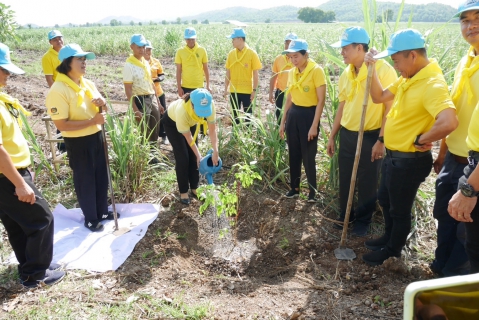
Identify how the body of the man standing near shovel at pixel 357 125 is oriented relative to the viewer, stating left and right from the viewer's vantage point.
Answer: facing the viewer and to the left of the viewer

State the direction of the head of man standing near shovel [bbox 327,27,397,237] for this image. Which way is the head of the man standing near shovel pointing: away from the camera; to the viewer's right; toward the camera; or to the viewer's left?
to the viewer's left

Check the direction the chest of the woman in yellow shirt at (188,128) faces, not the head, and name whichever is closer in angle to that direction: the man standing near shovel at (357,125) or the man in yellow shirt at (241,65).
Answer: the man standing near shovel

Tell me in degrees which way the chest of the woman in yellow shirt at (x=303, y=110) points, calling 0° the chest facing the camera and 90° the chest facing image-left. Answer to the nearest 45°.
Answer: approximately 45°

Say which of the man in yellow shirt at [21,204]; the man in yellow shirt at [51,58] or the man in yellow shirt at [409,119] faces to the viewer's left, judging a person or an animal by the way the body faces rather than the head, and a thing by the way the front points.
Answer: the man in yellow shirt at [409,119]

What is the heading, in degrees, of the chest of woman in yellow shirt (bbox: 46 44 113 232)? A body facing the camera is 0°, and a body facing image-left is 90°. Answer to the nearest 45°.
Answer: approximately 315°

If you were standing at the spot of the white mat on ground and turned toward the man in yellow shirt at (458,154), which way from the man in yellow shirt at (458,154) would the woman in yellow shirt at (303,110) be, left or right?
left

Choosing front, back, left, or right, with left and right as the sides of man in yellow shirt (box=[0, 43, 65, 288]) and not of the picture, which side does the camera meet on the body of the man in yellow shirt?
right

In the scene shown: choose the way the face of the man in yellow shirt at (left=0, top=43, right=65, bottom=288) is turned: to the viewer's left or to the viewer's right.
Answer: to the viewer's right

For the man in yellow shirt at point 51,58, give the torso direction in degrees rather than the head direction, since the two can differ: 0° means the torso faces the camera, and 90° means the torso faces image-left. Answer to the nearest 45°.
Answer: approximately 315°

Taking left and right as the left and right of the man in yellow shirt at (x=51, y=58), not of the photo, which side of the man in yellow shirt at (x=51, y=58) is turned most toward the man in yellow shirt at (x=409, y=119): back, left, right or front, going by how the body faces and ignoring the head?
front

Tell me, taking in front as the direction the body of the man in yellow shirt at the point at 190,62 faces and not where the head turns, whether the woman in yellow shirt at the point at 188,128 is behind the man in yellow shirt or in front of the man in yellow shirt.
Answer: in front

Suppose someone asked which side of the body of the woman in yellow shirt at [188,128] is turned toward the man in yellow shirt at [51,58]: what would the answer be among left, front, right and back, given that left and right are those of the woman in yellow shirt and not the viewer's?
back

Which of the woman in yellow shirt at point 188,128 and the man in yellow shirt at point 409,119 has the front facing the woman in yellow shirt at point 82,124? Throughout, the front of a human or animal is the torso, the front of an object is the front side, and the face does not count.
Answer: the man in yellow shirt

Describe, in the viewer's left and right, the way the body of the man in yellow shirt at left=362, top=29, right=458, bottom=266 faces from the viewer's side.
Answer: facing to the left of the viewer

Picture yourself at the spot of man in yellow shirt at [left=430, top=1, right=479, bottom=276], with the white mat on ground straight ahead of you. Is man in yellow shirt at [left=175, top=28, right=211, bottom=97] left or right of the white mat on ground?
right

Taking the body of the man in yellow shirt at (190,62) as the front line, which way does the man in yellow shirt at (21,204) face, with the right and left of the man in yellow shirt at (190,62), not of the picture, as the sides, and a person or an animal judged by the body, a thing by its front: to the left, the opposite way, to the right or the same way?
to the left

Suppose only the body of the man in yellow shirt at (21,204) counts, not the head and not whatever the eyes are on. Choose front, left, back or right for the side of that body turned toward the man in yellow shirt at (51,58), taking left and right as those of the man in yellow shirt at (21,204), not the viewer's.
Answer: left

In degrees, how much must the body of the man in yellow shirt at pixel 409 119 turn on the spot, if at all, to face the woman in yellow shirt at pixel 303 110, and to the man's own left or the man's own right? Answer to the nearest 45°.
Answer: approximately 45° to the man's own right
